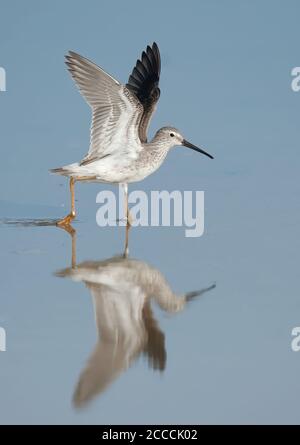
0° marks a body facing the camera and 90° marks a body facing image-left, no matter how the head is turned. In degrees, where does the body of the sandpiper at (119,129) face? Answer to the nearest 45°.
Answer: approximately 270°
